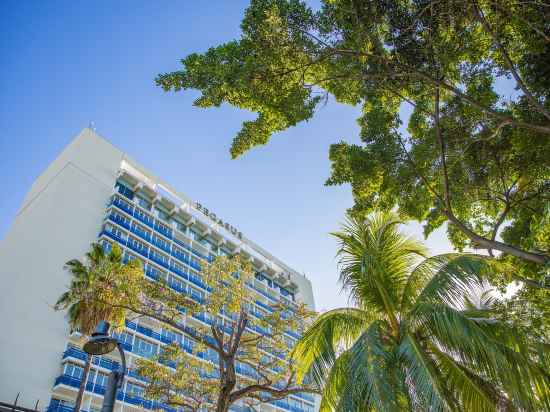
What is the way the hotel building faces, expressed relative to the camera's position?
facing the viewer and to the right of the viewer

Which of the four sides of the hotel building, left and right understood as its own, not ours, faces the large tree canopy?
front

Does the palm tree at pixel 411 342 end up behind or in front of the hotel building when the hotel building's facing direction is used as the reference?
in front

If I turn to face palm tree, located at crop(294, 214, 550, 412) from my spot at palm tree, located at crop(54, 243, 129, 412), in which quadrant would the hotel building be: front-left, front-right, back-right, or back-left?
back-left

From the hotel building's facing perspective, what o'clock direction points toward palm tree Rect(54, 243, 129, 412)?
The palm tree is roughly at 1 o'clock from the hotel building.
